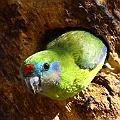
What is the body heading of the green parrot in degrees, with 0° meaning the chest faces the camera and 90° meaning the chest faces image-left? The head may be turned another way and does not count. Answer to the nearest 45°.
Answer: approximately 45°
